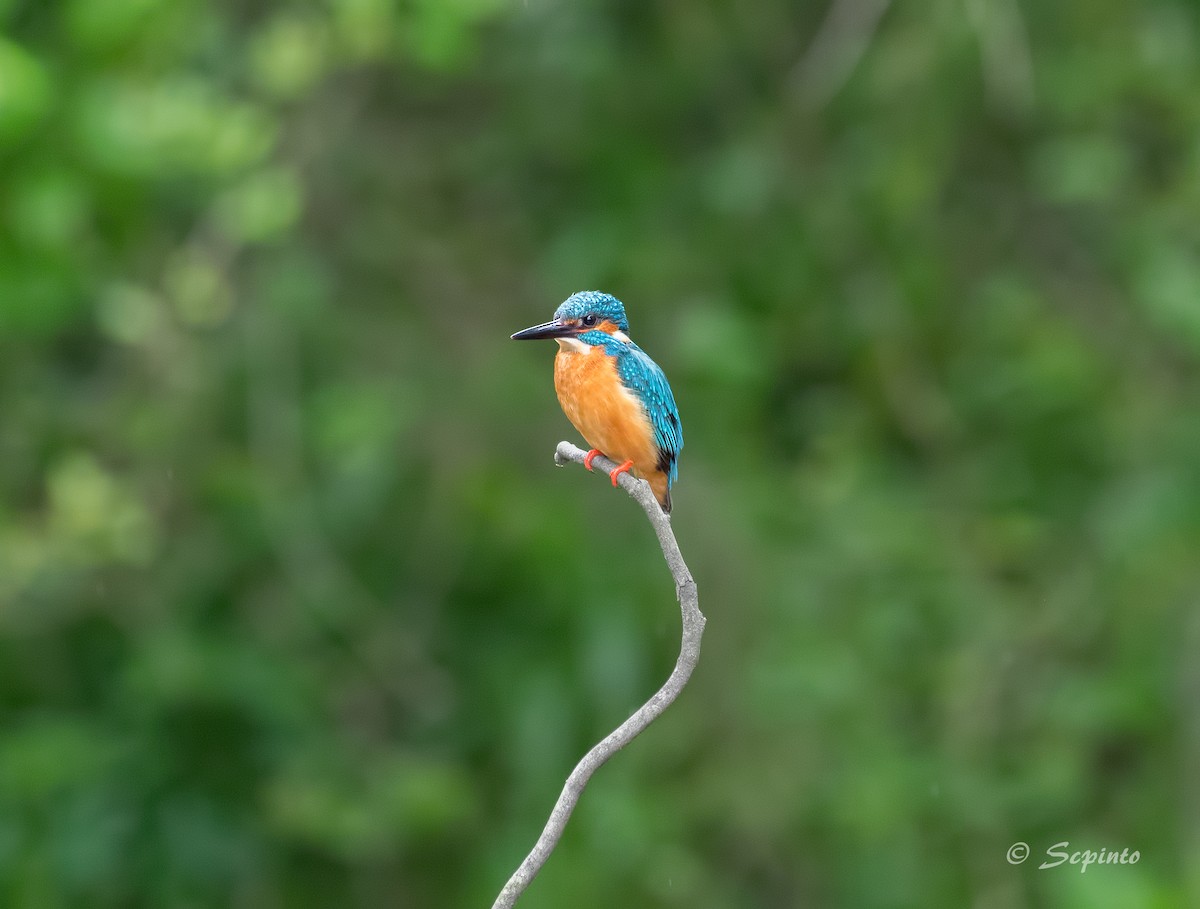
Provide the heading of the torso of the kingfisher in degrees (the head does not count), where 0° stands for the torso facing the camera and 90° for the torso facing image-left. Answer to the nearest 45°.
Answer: approximately 45°
